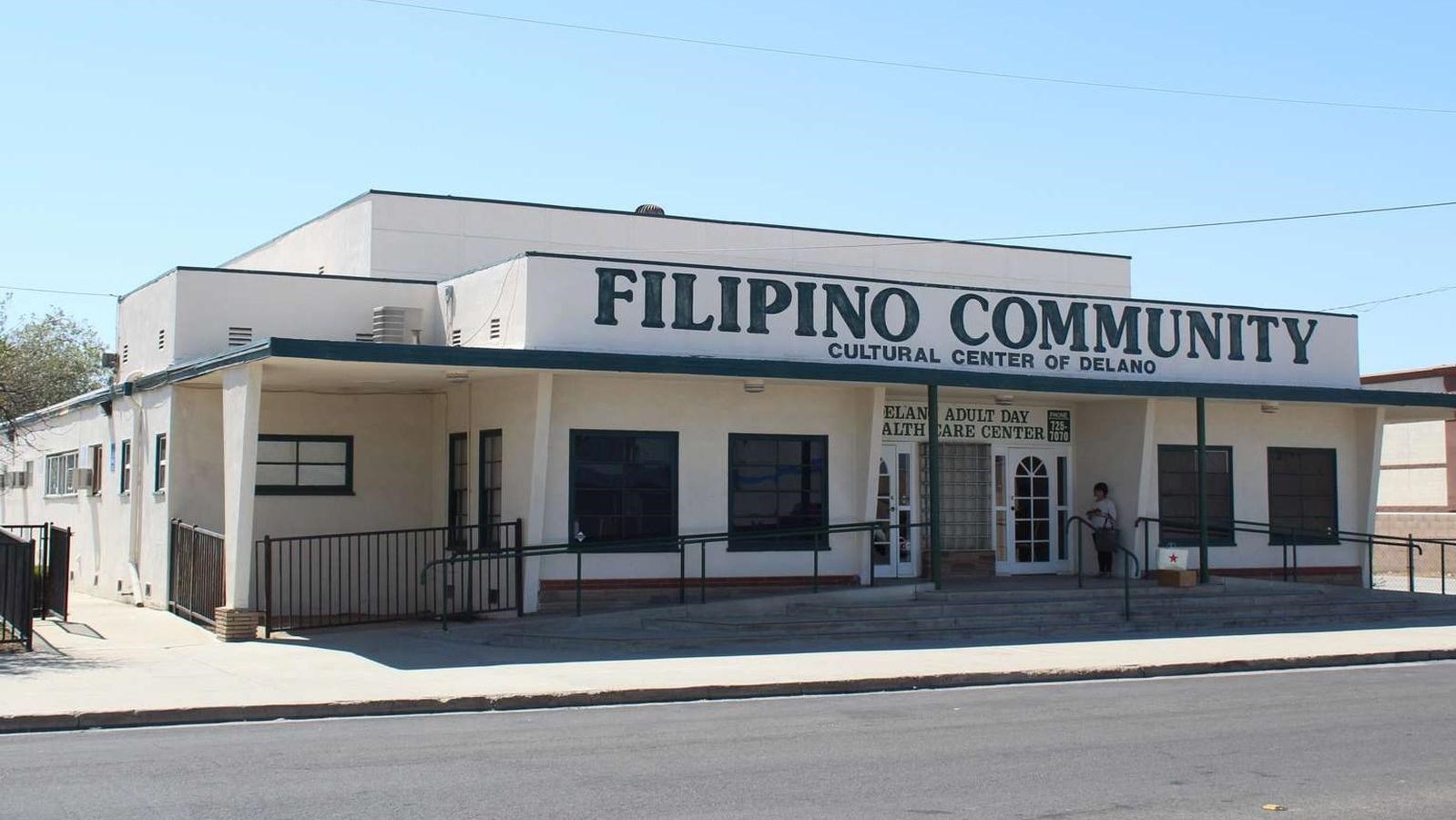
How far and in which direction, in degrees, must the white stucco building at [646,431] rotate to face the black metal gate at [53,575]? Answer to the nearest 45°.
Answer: approximately 135° to its right

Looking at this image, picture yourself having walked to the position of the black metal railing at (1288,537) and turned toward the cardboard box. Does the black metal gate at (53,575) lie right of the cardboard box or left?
right

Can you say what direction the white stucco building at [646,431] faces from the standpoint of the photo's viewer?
facing the viewer and to the right of the viewer

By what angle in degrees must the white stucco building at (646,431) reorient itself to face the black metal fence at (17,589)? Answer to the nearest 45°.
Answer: approximately 90° to its right
